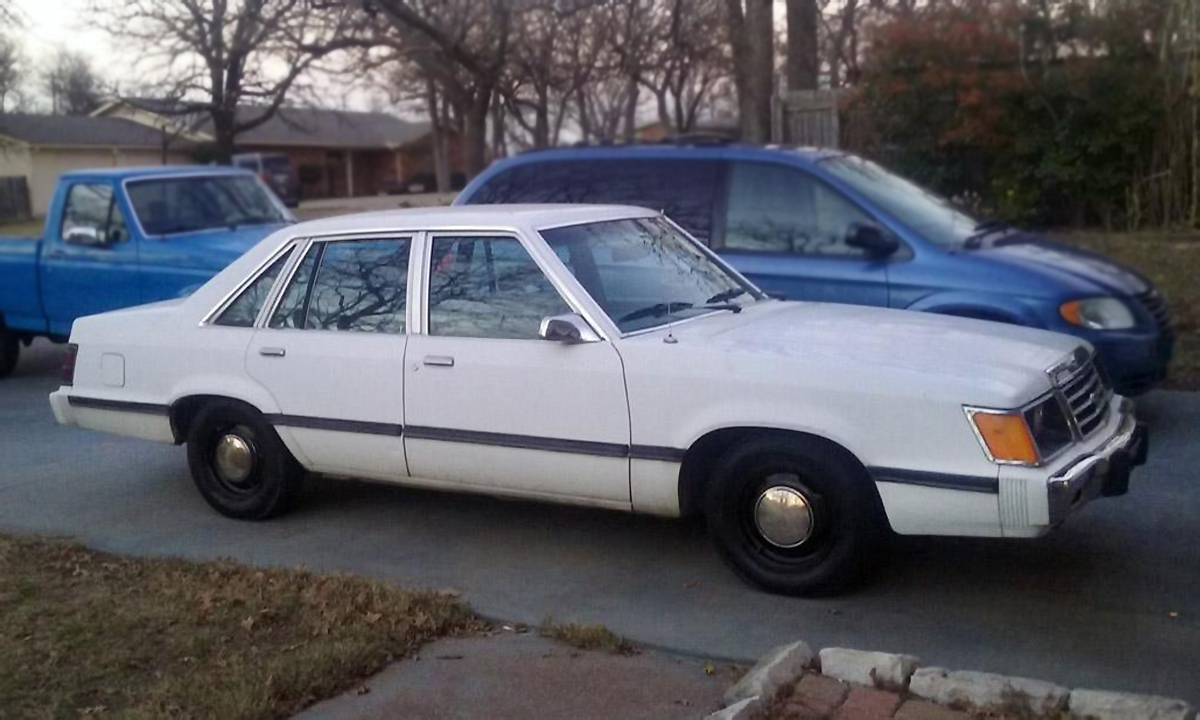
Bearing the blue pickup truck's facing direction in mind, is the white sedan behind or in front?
in front

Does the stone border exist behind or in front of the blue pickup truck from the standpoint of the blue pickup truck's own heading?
in front

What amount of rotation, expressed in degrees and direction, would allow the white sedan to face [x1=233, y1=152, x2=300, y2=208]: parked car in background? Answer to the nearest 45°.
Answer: approximately 135° to its left

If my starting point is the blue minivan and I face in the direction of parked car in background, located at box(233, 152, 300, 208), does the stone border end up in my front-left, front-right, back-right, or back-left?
back-left

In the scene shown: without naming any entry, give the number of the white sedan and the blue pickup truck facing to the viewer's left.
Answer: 0

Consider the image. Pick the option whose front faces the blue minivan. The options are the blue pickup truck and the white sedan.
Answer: the blue pickup truck

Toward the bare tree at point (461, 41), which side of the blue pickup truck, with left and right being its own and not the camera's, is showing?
left

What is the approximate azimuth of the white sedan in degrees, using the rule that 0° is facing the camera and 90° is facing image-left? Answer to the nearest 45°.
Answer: approximately 315°

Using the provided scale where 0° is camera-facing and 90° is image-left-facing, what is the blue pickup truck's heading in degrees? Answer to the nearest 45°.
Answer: approximately 315°

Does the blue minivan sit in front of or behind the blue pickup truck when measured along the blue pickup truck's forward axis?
in front

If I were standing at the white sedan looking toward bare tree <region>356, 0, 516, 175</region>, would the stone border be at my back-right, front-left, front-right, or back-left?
back-right
